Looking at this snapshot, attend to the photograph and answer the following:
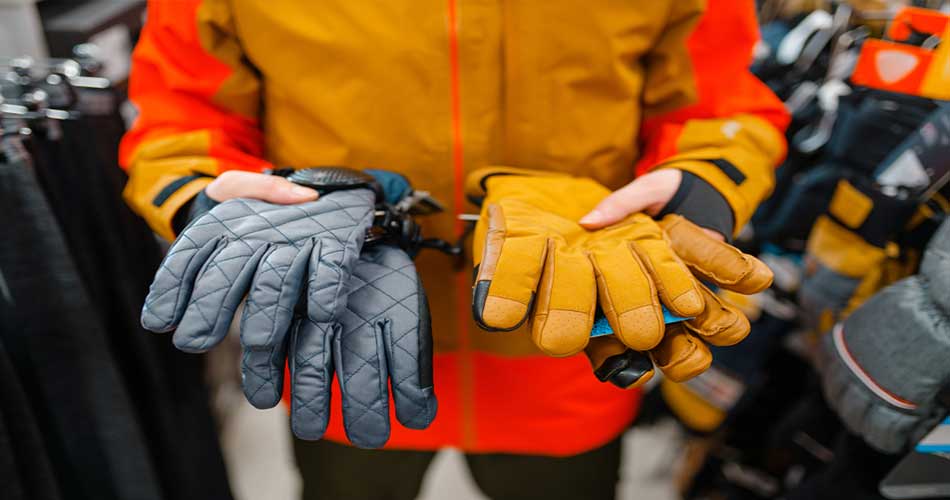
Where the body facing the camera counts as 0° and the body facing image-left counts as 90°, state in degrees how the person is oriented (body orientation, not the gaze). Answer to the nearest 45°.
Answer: approximately 0°

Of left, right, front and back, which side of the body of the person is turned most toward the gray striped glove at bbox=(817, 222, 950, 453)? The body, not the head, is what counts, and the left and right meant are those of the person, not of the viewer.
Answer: left
